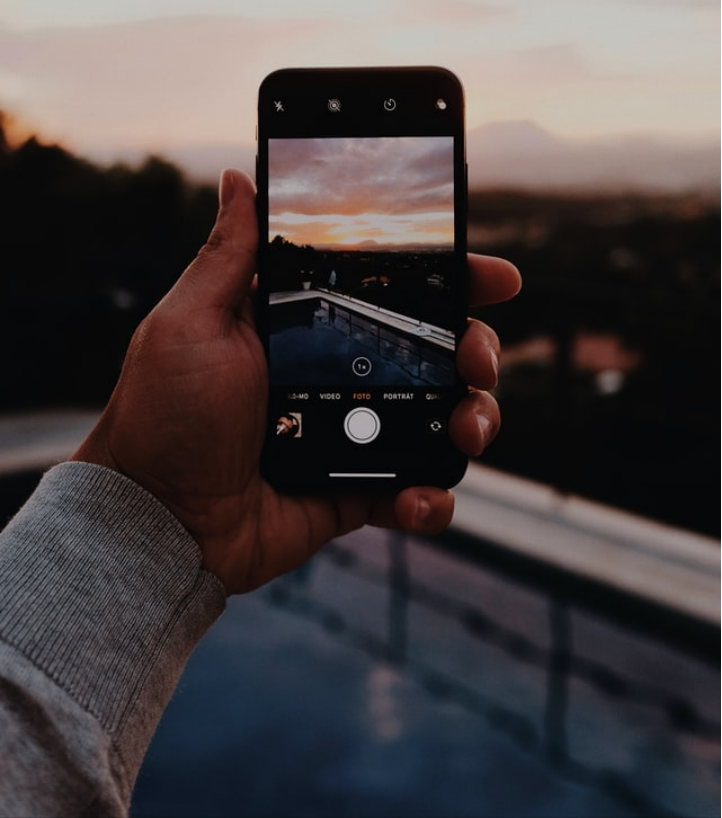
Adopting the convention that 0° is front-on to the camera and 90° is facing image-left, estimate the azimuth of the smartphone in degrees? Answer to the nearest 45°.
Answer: approximately 0°
